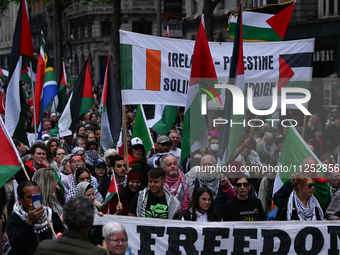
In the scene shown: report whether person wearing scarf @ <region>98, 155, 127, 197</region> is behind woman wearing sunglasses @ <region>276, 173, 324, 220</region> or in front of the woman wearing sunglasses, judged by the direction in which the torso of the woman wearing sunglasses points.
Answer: behind

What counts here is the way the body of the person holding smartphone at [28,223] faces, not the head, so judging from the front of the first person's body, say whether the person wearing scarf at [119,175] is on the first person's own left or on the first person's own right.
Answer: on the first person's own left

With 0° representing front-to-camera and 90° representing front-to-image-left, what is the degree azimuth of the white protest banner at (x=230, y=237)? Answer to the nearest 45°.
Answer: approximately 0°

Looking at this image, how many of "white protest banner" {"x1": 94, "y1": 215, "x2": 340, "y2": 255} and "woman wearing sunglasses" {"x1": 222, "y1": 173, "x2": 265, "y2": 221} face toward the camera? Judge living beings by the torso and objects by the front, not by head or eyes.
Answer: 2

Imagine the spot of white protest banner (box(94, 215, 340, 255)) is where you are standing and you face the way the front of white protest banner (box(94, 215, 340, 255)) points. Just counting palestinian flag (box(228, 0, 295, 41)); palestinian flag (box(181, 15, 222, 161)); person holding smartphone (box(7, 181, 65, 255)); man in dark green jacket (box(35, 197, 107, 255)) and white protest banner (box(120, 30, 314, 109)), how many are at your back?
3

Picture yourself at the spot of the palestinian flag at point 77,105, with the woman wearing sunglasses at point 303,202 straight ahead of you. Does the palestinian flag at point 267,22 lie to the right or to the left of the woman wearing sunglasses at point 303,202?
left

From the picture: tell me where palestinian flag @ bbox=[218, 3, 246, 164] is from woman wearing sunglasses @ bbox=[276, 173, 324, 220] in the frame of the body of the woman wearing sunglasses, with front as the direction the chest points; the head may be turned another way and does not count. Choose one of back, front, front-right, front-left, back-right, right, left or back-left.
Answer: back

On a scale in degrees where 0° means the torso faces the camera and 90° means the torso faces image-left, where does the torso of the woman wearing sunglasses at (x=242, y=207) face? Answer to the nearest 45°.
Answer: approximately 0°

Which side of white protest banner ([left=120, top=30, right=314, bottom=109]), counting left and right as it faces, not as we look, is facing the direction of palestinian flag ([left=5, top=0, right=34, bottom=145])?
right
